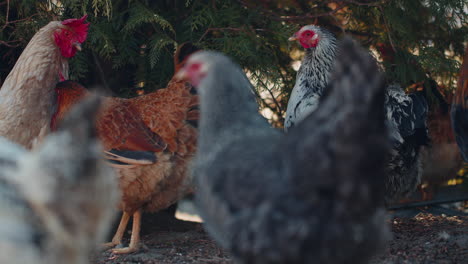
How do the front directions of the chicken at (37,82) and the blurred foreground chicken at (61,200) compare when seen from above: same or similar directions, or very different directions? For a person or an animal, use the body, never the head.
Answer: very different directions

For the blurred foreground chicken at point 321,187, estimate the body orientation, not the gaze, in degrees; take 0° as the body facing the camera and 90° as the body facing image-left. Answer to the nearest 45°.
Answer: approximately 90°

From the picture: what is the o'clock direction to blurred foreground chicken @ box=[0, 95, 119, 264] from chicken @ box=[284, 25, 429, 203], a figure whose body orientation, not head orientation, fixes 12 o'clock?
The blurred foreground chicken is roughly at 10 o'clock from the chicken.

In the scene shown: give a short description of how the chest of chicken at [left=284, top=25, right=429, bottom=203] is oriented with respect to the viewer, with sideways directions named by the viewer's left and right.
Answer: facing to the left of the viewer

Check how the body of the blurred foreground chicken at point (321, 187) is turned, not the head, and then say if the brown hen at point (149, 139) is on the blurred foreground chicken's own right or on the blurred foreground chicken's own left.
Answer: on the blurred foreground chicken's own right

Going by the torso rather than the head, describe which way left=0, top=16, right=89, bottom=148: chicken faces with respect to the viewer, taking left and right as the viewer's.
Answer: facing to the right of the viewer

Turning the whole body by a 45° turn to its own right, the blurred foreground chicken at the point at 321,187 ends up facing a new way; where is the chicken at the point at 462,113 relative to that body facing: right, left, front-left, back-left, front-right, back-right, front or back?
right

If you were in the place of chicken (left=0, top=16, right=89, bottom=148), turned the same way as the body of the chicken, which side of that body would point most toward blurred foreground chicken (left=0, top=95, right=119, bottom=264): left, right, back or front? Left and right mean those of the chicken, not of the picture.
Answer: right
